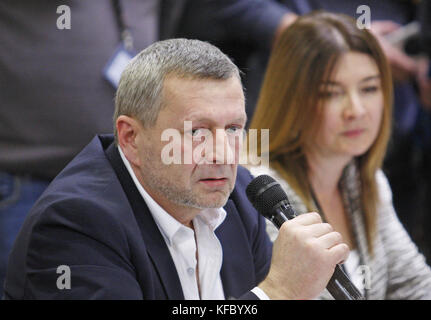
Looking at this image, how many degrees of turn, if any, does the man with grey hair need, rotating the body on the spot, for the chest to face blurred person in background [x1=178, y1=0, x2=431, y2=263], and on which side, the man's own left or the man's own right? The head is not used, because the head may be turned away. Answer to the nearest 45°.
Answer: approximately 90° to the man's own left

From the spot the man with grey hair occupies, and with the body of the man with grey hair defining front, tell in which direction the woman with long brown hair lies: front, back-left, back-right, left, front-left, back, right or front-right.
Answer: left

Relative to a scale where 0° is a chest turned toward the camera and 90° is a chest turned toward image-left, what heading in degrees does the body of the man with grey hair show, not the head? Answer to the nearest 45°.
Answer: approximately 315°

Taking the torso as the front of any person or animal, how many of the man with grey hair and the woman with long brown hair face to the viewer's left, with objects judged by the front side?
0
